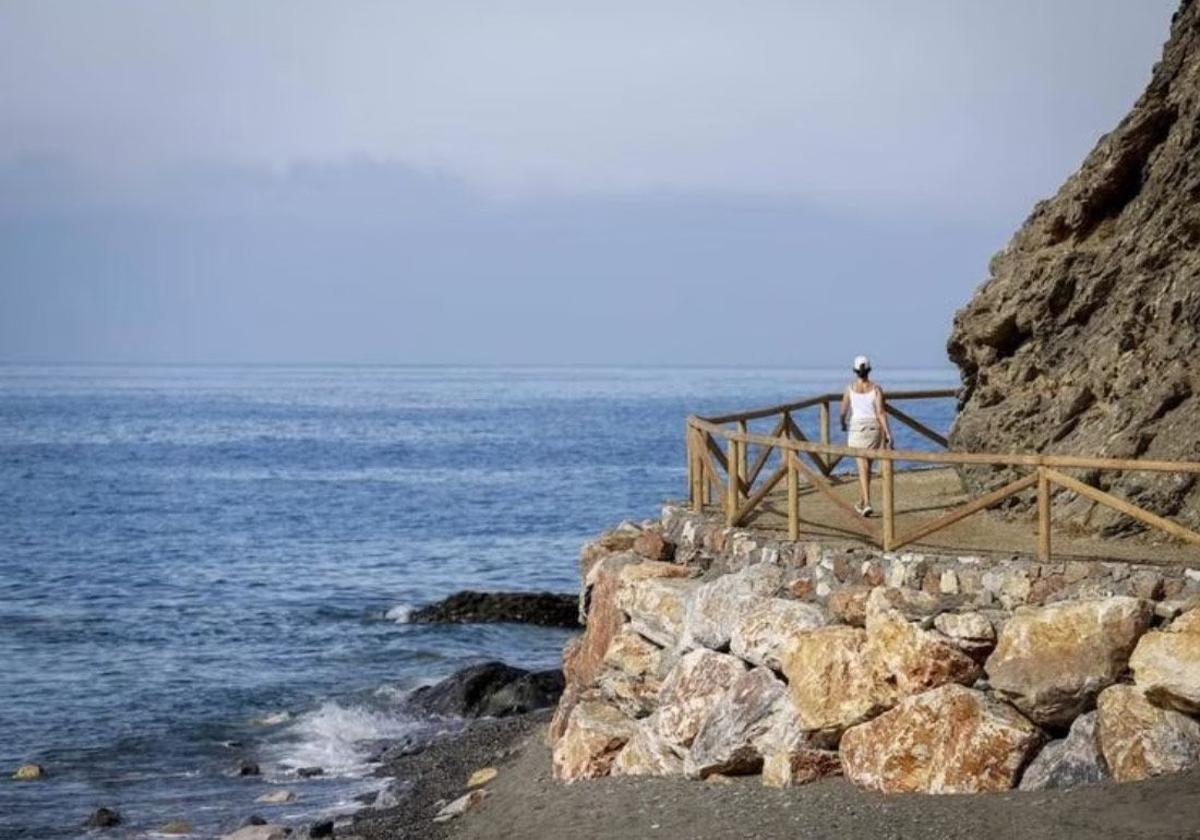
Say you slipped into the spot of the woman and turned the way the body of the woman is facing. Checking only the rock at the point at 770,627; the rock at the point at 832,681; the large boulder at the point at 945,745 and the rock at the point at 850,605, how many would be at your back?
4

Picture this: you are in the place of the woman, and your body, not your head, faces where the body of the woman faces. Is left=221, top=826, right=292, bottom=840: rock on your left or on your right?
on your left

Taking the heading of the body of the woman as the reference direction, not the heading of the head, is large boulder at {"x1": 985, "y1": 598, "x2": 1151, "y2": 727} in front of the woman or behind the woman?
behind

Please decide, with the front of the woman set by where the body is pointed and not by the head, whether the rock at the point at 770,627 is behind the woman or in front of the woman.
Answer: behind

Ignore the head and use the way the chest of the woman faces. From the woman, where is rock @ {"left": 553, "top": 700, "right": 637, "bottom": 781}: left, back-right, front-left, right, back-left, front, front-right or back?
back-left

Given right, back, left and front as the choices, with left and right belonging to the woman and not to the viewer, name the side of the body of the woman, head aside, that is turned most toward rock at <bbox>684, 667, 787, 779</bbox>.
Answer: back

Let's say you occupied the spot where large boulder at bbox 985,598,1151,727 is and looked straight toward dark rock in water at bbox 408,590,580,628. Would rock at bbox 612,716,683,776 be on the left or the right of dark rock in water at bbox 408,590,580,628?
left

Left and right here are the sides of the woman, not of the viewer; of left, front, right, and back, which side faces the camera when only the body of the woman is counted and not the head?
back

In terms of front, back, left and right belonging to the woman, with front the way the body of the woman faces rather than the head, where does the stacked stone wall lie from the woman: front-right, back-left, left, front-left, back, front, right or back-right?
back

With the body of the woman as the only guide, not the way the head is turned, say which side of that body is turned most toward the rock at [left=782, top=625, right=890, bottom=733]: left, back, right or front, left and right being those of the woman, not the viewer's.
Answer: back

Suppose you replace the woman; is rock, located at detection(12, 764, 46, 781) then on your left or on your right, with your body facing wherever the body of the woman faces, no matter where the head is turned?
on your left

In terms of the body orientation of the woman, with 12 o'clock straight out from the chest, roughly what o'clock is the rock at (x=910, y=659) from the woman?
The rock is roughly at 6 o'clock from the woman.

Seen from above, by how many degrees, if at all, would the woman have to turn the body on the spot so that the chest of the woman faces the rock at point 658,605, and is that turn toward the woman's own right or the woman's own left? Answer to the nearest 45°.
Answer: approximately 135° to the woman's own left

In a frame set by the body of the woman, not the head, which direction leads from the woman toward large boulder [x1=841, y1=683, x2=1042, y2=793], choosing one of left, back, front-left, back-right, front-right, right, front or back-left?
back
